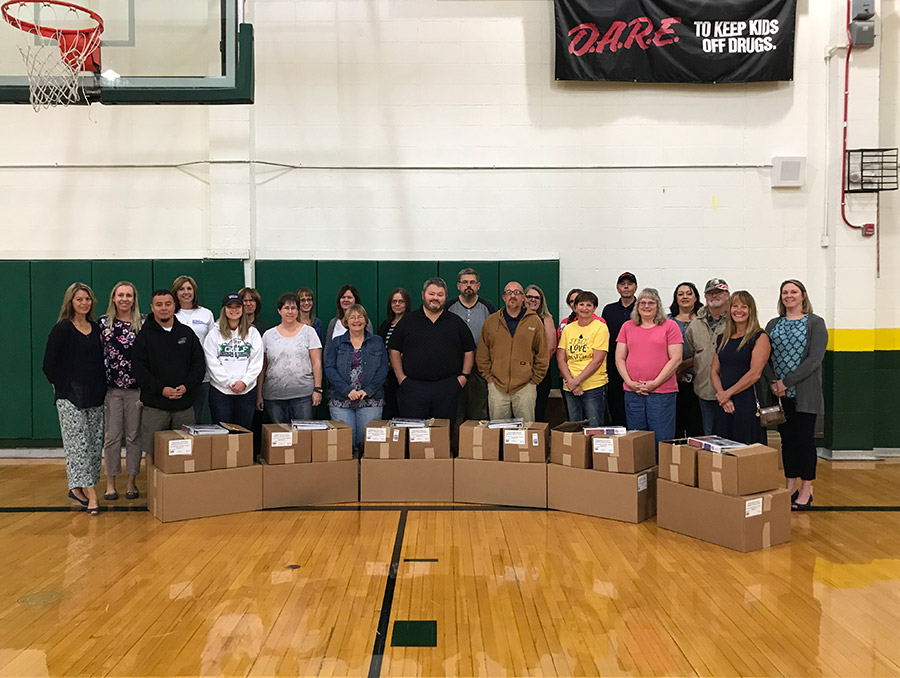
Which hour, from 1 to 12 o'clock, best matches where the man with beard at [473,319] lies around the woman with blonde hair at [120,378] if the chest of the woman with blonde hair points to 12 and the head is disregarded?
The man with beard is roughly at 9 o'clock from the woman with blonde hair.

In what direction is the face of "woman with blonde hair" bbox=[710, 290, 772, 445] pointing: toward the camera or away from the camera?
toward the camera

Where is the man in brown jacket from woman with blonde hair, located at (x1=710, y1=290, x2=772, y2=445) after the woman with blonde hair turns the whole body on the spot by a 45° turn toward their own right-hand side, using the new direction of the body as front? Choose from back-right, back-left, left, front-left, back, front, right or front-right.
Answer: front

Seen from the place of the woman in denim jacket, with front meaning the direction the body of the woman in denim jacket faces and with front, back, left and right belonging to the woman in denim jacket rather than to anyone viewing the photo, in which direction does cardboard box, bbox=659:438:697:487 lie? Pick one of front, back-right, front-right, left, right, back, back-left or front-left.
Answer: front-left

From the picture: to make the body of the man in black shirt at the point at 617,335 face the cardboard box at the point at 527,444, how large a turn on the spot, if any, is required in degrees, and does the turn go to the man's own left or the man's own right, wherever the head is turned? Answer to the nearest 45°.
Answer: approximately 45° to the man's own right

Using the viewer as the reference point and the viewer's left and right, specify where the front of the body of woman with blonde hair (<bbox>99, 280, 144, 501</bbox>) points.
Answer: facing the viewer

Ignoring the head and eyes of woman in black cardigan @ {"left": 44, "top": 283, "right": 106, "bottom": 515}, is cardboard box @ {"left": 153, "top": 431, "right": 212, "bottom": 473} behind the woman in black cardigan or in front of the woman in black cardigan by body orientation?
in front

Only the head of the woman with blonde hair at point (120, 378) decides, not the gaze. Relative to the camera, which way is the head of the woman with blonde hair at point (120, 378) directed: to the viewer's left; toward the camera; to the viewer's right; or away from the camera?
toward the camera

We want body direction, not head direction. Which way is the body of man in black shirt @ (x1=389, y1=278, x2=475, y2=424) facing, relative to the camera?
toward the camera

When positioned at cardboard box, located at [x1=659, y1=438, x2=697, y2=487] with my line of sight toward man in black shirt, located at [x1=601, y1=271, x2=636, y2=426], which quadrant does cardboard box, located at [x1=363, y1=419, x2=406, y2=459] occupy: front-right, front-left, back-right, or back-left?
front-left

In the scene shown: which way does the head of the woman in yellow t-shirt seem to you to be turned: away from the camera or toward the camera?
toward the camera

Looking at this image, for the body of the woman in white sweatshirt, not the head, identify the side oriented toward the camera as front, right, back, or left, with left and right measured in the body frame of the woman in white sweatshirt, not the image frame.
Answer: front

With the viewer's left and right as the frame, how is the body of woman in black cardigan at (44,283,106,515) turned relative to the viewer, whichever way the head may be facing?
facing the viewer and to the right of the viewer

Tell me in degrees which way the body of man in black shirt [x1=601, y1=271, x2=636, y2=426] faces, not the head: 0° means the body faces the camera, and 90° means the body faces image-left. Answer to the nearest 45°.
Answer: approximately 0°

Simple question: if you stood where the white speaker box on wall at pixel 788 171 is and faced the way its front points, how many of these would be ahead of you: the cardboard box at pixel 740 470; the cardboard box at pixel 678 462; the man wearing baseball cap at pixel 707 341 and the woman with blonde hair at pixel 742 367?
4
